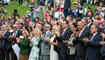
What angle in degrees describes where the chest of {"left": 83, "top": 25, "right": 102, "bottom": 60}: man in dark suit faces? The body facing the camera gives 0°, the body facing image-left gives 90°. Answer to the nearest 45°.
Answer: approximately 45°

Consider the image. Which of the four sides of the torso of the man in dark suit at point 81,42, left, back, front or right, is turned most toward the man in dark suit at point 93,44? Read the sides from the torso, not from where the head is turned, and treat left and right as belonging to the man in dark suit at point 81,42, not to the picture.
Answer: left

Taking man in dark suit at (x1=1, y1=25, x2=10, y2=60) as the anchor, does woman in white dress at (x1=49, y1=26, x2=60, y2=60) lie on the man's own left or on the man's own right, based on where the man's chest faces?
on the man's own left

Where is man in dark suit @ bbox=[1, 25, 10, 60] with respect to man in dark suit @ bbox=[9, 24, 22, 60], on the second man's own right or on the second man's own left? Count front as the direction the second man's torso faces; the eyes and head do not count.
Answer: on the second man's own right

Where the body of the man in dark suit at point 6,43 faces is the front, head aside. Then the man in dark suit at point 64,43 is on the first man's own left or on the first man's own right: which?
on the first man's own left
